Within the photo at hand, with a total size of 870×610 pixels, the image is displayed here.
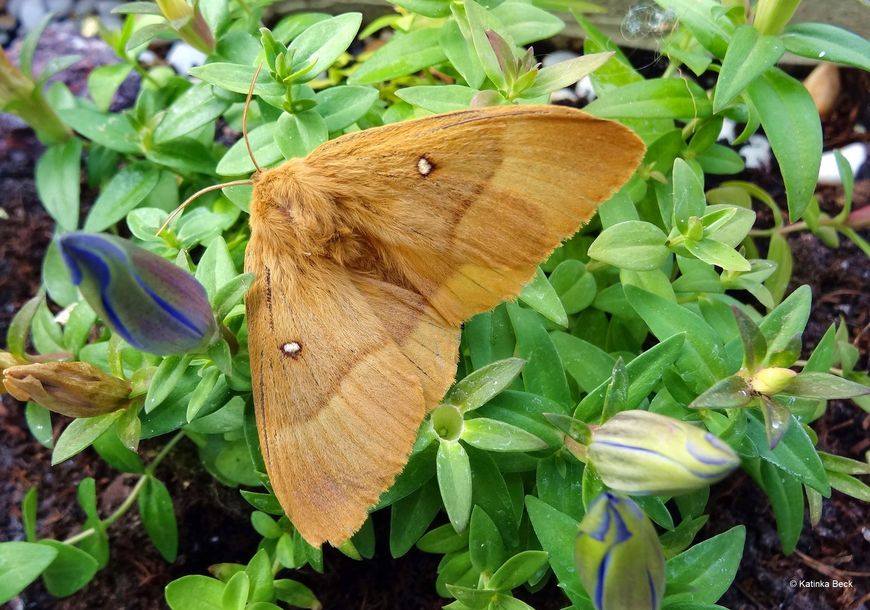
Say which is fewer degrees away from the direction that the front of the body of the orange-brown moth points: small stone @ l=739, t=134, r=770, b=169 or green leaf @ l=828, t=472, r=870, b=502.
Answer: the small stone

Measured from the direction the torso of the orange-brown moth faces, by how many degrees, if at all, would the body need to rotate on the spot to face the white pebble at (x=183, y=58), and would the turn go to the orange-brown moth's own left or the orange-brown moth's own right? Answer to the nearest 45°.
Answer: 0° — it already faces it

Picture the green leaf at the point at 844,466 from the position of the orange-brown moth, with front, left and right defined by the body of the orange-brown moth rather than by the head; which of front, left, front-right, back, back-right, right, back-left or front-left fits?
back-right

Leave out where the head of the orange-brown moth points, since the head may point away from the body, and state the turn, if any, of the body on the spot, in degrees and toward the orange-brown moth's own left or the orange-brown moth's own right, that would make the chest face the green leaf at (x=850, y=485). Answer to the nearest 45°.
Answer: approximately 135° to the orange-brown moth's own right

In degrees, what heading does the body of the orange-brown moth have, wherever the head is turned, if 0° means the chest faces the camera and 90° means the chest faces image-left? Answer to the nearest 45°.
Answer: approximately 135°

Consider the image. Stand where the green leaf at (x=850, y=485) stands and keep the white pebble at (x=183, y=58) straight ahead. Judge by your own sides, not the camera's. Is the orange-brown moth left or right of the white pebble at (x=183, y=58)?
left
